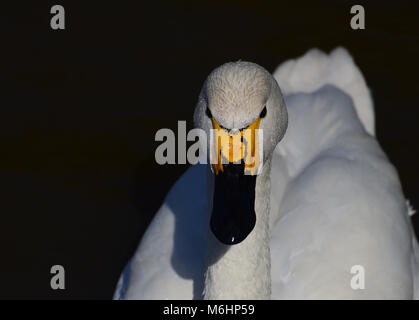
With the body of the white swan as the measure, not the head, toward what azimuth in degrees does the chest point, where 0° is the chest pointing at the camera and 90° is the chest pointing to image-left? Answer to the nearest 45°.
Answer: approximately 0°
